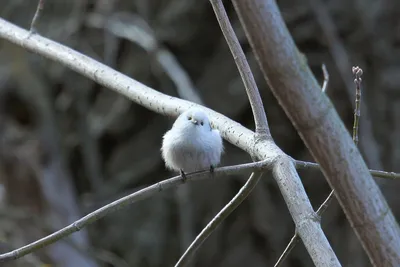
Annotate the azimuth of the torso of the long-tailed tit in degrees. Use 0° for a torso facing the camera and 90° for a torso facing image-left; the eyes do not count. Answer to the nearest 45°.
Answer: approximately 0°

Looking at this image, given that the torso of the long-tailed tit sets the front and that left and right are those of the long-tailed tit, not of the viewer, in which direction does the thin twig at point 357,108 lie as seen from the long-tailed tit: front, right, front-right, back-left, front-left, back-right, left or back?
front-left
